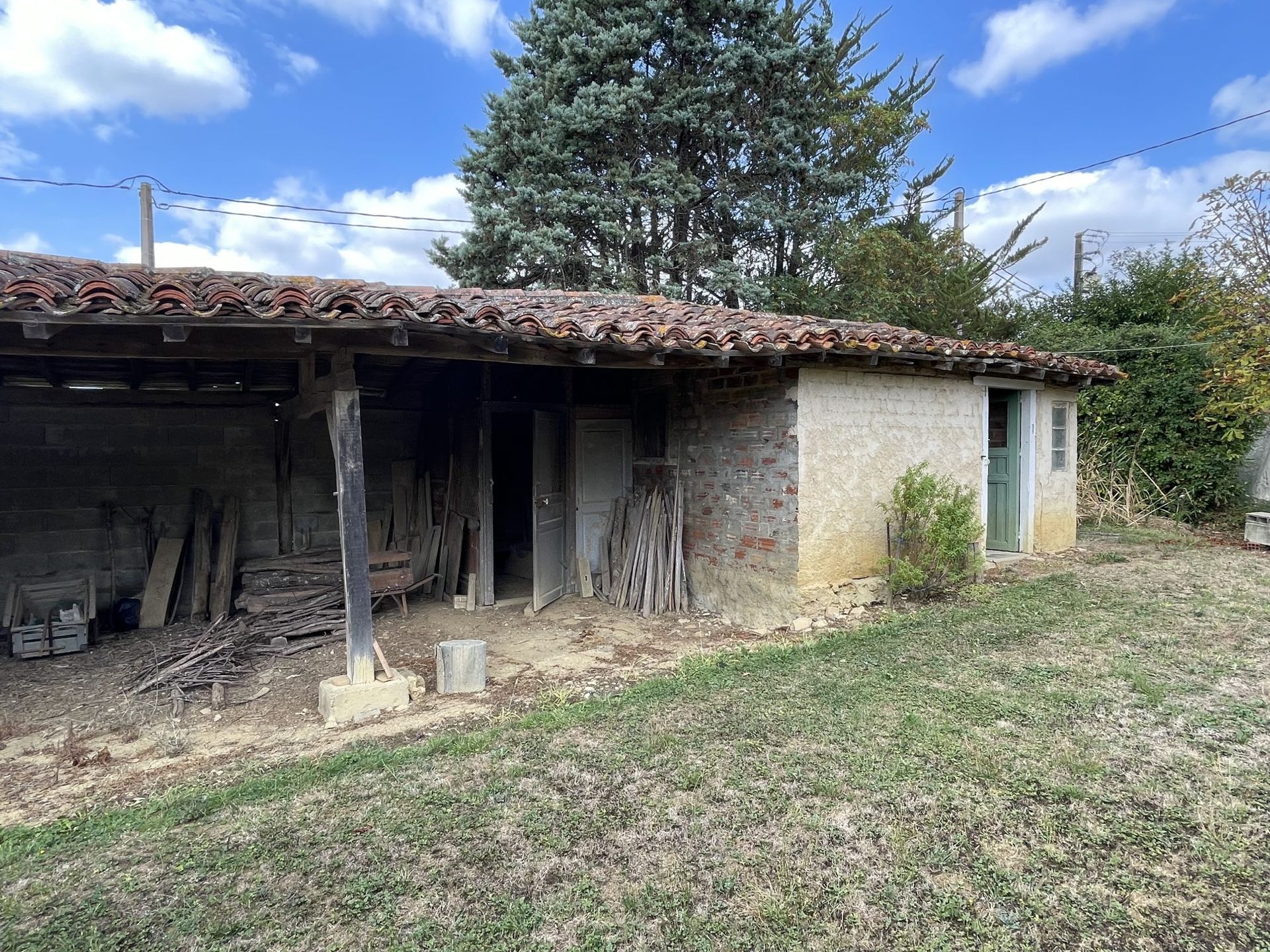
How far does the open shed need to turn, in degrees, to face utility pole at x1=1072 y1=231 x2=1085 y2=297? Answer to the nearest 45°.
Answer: approximately 90° to its left

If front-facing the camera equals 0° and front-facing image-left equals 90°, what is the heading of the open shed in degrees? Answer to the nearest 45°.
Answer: approximately 315°

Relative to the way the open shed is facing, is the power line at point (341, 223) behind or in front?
behind

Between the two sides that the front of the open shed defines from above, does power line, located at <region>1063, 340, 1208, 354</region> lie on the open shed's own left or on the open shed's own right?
on the open shed's own left

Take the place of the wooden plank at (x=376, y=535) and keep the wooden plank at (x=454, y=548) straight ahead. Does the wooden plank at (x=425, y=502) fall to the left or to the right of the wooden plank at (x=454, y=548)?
left

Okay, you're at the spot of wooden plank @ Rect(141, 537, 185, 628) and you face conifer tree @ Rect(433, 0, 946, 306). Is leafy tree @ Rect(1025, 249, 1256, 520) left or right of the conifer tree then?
right

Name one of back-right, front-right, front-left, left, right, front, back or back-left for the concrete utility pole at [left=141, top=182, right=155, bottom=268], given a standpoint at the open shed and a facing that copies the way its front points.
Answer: back

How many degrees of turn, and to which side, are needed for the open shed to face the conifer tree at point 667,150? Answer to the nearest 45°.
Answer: approximately 135° to its left

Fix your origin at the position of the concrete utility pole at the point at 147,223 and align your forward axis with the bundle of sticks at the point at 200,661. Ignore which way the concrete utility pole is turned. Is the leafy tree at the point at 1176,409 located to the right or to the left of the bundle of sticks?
left

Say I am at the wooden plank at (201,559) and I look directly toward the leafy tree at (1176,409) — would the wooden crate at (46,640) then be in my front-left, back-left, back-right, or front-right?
back-right
